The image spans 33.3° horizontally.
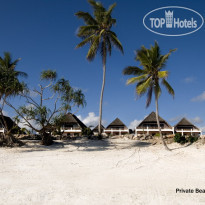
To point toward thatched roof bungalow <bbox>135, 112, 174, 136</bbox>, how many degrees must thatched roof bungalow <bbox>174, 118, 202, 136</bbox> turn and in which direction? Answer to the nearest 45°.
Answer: approximately 45° to its right

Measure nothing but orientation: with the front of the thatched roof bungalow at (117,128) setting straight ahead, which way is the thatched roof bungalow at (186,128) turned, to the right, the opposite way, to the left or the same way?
the same way

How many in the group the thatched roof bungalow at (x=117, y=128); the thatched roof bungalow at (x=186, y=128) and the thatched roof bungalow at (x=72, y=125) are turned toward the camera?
3

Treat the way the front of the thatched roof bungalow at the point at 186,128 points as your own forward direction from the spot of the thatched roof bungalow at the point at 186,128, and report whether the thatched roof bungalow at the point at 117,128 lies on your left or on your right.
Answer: on your right

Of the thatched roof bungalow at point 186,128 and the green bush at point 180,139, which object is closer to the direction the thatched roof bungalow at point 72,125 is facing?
the green bush

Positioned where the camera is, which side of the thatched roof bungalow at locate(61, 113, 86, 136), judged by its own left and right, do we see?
front

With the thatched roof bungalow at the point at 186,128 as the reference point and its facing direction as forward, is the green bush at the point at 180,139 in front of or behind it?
in front

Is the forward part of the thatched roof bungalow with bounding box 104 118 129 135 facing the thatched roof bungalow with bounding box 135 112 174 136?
no

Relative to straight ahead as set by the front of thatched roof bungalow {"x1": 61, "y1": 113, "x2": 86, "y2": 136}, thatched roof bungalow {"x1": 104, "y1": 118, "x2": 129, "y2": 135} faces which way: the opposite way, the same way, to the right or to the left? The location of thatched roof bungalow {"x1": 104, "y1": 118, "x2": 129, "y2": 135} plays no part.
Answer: the same way

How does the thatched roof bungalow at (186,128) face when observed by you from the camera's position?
facing the viewer

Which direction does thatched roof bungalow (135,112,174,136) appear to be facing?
toward the camera

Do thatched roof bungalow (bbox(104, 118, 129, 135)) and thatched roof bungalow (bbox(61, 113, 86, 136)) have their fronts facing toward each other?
no

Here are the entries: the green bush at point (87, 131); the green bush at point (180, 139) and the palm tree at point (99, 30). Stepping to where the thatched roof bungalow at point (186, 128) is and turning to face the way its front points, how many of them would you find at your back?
0

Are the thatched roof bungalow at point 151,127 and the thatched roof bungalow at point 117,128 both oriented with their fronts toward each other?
no

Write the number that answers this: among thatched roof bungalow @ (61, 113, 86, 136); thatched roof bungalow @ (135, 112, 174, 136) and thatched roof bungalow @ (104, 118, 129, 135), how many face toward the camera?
3

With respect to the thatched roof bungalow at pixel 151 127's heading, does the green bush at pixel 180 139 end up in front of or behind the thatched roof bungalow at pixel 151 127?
in front
